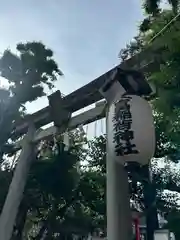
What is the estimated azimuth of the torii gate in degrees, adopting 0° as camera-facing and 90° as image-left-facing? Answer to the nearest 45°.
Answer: approximately 45°
